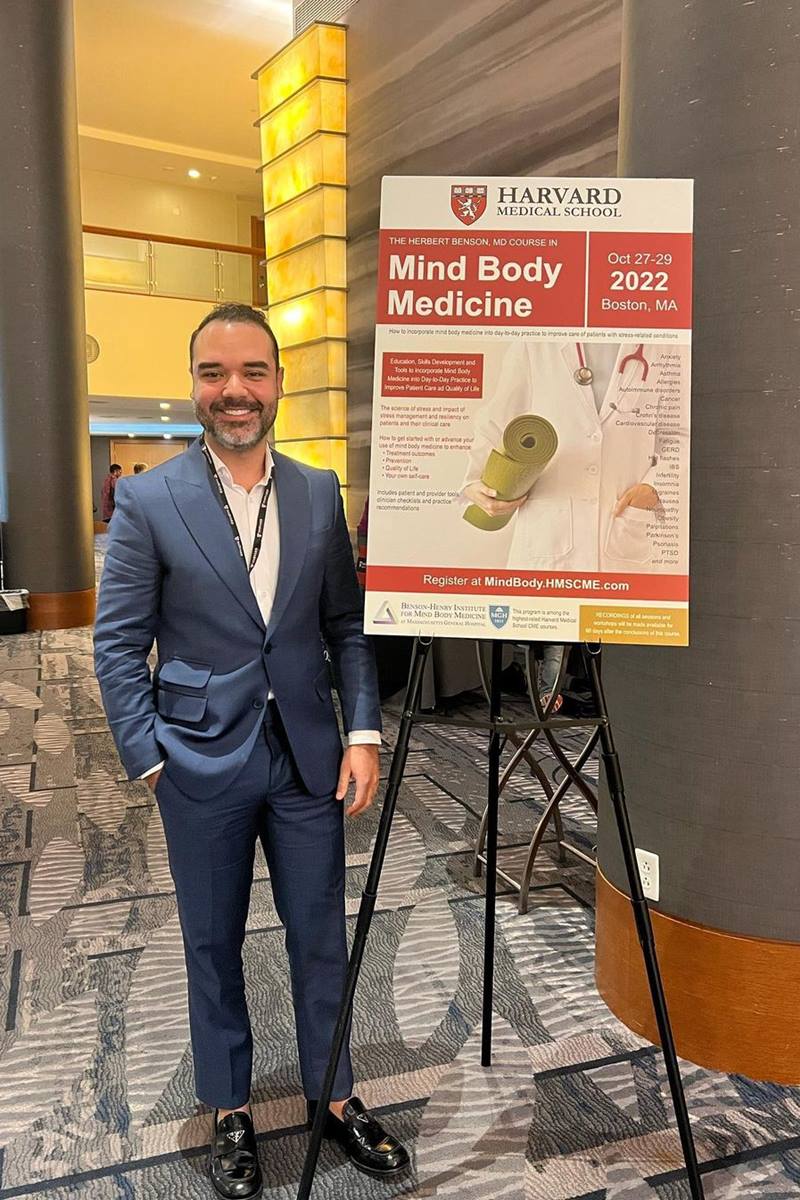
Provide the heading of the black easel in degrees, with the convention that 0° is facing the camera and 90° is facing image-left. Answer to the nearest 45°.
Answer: approximately 0°

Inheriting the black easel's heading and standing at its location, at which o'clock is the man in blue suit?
The man in blue suit is roughly at 3 o'clock from the black easel.

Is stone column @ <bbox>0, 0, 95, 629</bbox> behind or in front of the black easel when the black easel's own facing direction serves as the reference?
behind

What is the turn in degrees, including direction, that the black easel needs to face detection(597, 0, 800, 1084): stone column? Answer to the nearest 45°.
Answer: approximately 135° to its left

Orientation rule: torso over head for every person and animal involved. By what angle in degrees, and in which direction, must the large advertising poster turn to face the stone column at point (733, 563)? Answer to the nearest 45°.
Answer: approximately 135° to its left
